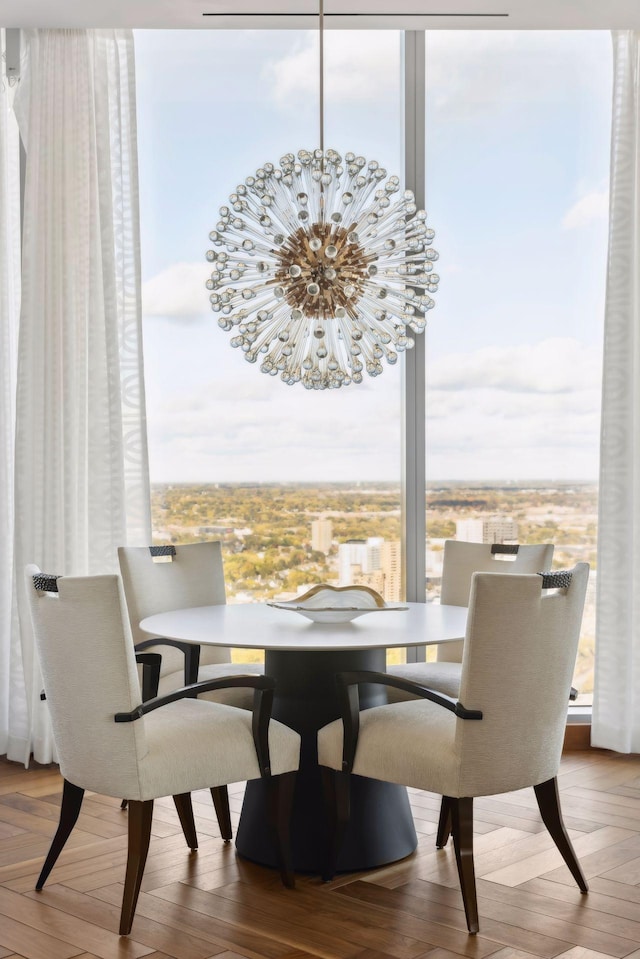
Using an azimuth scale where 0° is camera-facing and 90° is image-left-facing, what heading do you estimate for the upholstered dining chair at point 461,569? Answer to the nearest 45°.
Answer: approximately 45°

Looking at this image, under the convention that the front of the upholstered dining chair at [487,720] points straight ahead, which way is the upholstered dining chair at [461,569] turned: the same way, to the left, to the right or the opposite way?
to the left

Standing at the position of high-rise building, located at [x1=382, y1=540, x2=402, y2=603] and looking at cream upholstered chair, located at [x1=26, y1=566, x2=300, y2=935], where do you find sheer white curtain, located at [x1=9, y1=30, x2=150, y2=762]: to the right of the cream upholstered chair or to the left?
right

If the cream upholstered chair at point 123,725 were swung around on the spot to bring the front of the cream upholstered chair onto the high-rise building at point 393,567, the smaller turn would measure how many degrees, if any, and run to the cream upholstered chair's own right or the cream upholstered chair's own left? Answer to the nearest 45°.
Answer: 0° — it already faces it

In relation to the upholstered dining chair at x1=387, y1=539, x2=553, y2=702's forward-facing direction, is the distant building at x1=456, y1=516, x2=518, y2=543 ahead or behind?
behind

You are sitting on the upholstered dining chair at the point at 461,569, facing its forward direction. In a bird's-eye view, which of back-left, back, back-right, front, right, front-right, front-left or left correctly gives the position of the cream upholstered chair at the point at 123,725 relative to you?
front

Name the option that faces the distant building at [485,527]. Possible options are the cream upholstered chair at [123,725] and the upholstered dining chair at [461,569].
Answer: the cream upholstered chair

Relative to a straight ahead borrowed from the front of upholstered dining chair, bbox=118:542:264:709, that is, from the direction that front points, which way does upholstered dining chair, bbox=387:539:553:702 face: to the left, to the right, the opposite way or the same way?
to the right

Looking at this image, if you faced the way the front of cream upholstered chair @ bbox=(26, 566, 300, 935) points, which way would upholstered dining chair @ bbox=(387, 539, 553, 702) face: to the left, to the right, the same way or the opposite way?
the opposite way

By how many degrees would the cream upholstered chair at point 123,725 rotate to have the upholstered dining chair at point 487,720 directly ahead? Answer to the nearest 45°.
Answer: approximately 45° to its right

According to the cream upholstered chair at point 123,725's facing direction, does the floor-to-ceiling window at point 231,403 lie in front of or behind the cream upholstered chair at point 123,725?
in front

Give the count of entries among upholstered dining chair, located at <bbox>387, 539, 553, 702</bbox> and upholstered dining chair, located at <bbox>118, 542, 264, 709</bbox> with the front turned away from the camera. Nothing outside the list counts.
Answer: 0

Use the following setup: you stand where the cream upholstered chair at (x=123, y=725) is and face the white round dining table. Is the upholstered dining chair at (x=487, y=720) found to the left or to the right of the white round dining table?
right

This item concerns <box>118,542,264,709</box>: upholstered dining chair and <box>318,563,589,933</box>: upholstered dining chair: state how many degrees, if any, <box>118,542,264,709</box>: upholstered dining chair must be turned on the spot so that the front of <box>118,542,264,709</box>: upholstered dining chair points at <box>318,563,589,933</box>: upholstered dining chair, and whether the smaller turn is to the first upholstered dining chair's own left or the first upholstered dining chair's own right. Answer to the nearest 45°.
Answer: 0° — it already faces it

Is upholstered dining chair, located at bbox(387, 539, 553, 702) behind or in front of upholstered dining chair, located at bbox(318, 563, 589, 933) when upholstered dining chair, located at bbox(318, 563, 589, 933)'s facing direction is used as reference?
in front

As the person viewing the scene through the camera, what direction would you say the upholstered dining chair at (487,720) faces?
facing away from the viewer and to the left of the viewer

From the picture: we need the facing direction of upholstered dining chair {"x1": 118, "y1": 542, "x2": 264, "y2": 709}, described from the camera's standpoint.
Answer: facing the viewer and to the right of the viewer

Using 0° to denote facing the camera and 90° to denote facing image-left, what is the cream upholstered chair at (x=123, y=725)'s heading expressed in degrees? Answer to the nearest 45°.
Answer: approximately 225°
